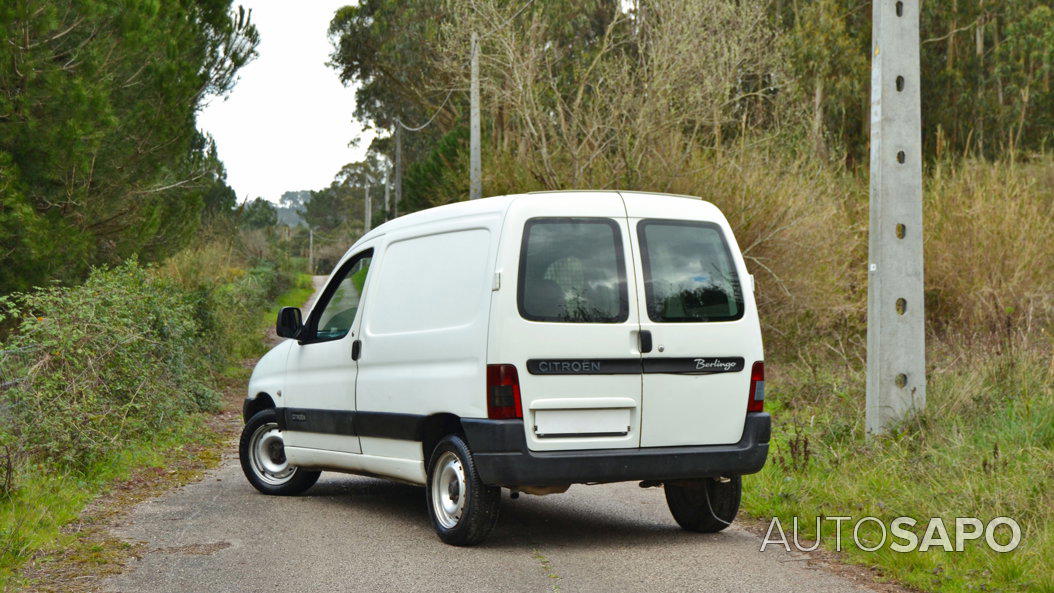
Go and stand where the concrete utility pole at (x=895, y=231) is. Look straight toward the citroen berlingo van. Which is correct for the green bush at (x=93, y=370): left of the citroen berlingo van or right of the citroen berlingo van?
right

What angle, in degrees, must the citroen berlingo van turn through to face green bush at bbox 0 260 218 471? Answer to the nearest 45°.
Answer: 0° — it already faces it

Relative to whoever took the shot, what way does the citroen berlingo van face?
facing away from the viewer and to the left of the viewer

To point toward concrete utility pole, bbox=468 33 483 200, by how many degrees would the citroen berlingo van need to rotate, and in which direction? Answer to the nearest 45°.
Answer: approximately 45° to its right

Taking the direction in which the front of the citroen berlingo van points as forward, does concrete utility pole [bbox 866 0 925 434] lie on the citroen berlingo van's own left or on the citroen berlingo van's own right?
on the citroen berlingo van's own right
